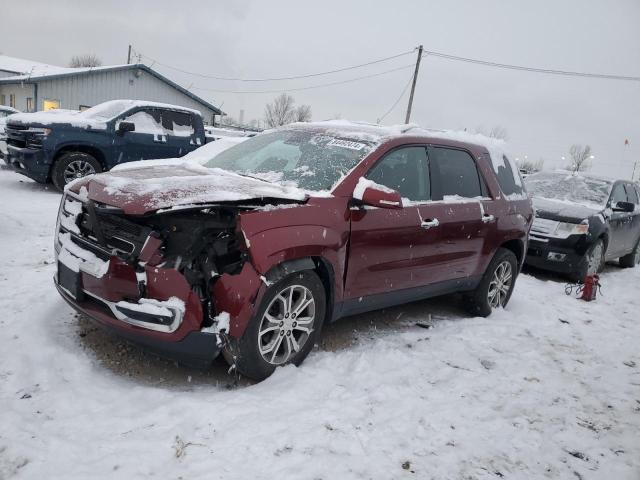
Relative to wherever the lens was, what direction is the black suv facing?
facing the viewer and to the left of the viewer

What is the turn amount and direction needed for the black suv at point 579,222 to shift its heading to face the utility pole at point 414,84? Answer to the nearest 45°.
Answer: approximately 90° to its right

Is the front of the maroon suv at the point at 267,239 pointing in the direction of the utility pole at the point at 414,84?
no

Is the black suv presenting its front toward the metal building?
no

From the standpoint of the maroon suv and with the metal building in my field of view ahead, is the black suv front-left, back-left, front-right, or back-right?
front-right

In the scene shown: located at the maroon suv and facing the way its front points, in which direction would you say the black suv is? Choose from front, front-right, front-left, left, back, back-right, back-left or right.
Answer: back

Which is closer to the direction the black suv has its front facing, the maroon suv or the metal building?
the maroon suv

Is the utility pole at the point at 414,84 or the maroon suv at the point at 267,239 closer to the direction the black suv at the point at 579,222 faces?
the maroon suv

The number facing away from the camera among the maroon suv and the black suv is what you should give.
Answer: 0

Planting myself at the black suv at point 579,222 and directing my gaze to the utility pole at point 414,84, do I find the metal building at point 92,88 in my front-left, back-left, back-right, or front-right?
front-left

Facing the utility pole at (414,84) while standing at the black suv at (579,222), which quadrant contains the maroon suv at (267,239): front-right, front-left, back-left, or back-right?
back-left
